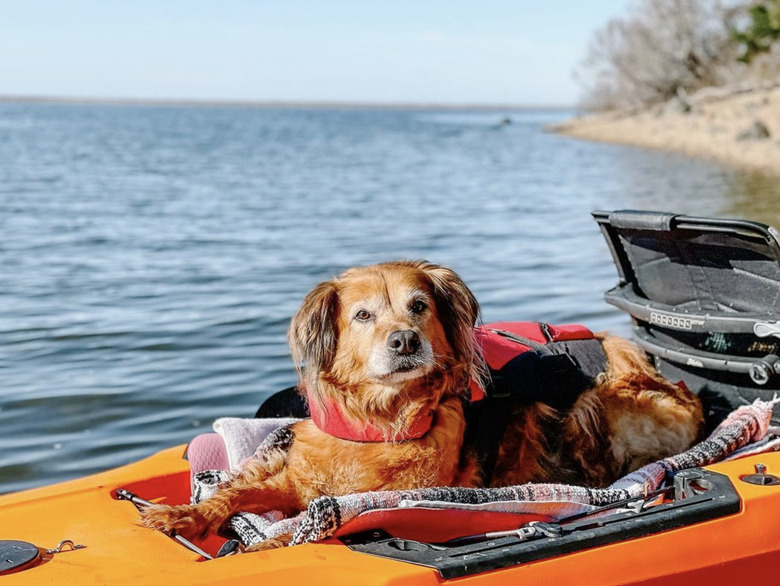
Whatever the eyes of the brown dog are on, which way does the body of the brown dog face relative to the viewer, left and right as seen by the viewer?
facing the viewer and to the left of the viewer
